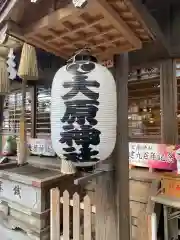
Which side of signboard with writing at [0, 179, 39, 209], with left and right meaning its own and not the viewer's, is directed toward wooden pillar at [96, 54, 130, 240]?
left

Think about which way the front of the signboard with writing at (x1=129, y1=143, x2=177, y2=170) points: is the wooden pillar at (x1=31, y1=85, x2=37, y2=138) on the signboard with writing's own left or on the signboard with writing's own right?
on the signboard with writing's own right

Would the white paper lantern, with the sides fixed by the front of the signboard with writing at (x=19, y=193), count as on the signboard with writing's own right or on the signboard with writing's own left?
on the signboard with writing's own left

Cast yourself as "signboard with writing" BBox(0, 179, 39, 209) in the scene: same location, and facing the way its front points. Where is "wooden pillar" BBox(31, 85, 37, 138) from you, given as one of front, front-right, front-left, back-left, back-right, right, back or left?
back-right

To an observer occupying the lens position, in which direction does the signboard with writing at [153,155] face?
facing the viewer and to the left of the viewer

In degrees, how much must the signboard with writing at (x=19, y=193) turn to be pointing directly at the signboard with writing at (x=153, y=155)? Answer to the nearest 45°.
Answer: approximately 135° to its left

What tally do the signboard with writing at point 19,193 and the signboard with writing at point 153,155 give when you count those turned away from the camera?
0
